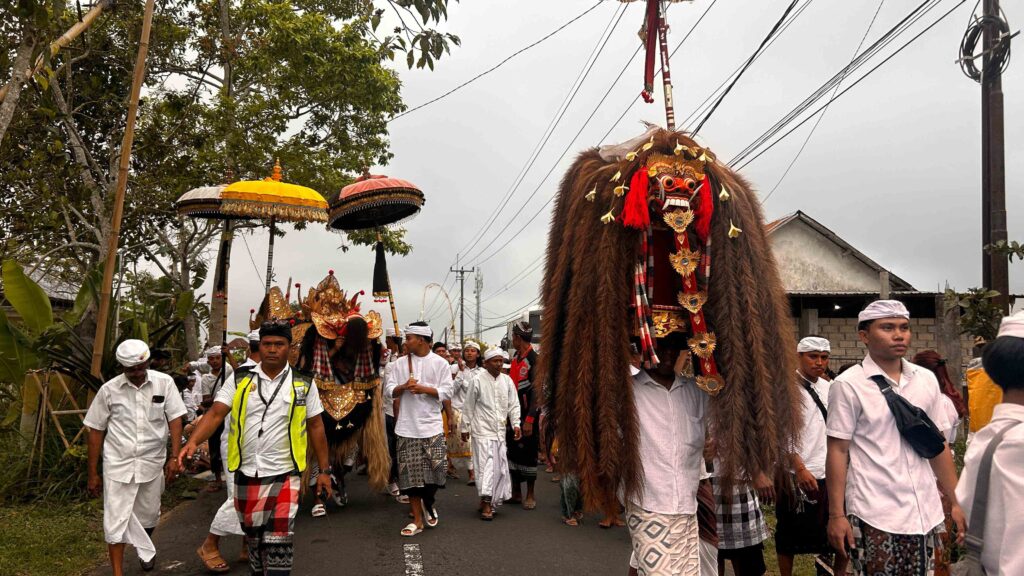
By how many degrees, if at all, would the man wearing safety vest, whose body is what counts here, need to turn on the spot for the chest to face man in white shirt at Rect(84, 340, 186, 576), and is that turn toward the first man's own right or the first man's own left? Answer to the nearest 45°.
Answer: approximately 135° to the first man's own right

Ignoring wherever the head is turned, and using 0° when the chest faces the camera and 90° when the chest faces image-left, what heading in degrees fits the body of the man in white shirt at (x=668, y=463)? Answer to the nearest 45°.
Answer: approximately 0°

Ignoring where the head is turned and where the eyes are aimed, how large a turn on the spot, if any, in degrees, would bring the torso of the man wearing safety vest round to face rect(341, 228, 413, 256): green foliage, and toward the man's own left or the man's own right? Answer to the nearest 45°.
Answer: approximately 180°

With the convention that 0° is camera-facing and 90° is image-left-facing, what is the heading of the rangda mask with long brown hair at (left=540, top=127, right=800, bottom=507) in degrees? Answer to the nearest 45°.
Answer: approximately 0°

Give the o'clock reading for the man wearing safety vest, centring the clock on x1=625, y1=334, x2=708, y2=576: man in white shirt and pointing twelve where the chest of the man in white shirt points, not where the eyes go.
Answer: The man wearing safety vest is roughly at 4 o'clock from the man in white shirt.

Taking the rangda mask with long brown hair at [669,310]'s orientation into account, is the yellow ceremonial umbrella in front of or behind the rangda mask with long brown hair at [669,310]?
behind

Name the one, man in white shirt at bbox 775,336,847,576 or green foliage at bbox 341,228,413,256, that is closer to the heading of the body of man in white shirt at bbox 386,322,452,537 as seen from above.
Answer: the man in white shirt

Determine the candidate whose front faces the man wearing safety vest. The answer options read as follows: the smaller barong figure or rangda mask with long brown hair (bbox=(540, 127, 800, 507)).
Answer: the smaller barong figure

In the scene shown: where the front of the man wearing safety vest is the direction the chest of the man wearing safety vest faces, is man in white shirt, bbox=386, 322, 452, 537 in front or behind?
behind

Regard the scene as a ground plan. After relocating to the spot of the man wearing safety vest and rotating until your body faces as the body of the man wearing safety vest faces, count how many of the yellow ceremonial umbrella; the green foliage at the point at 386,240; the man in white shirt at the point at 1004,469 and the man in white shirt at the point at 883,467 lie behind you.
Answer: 2
